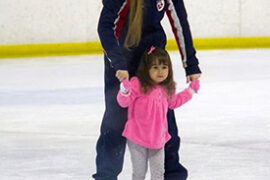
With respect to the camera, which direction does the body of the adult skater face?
toward the camera

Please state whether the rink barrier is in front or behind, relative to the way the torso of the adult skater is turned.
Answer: behind
